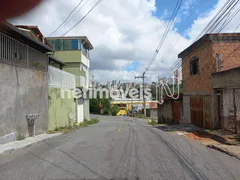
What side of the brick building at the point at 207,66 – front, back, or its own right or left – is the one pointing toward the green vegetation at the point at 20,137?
front

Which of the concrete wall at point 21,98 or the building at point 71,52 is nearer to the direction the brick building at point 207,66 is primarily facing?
the concrete wall

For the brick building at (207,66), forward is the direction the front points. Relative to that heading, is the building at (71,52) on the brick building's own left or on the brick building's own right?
on the brick building's own right

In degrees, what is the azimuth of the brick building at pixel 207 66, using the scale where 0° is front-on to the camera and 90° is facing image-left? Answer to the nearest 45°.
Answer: approximately 45°

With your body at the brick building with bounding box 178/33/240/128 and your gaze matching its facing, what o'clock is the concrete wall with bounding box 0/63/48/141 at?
The concrete wall is roughly at 12 o'clock from the brick building.
